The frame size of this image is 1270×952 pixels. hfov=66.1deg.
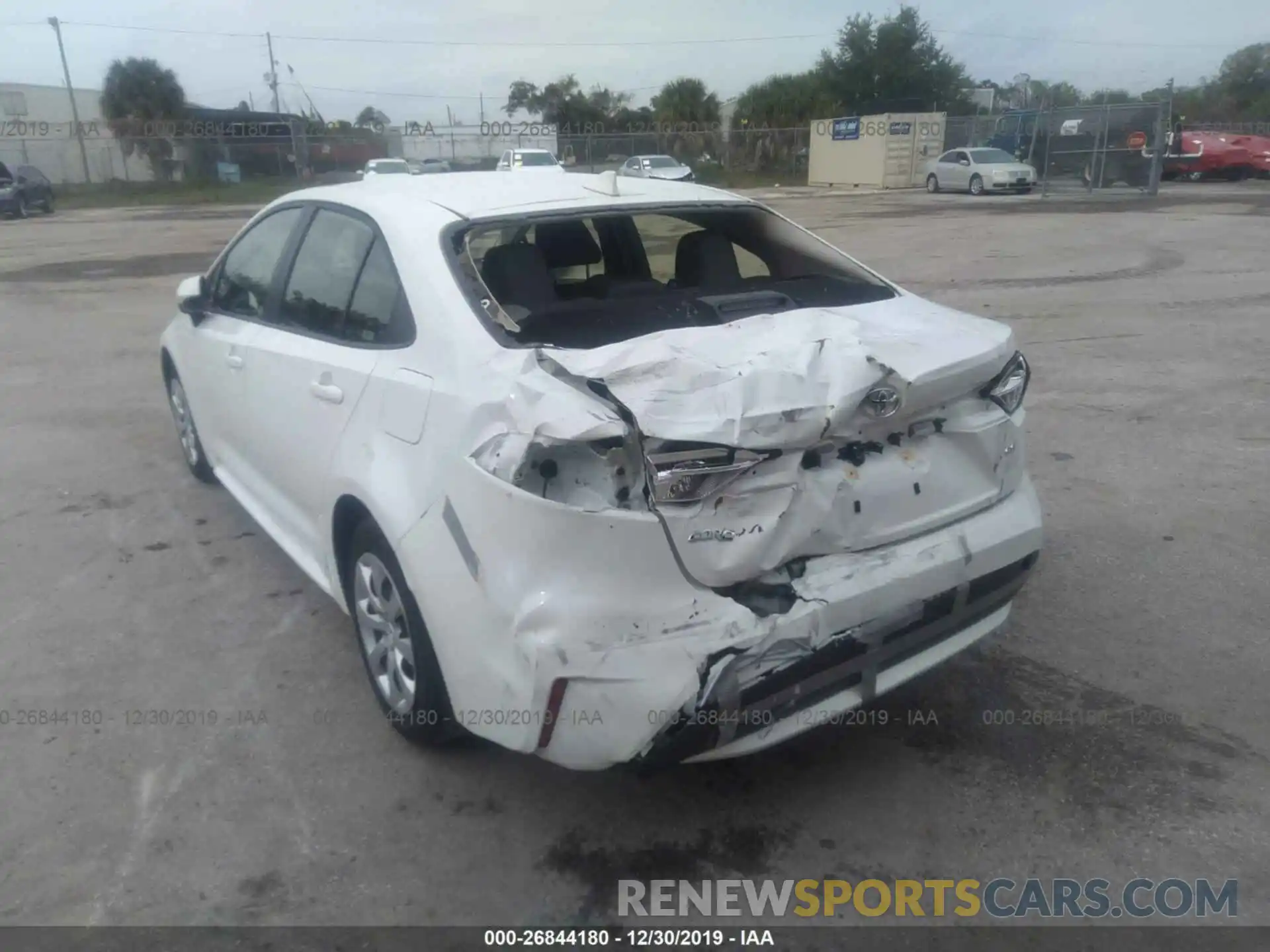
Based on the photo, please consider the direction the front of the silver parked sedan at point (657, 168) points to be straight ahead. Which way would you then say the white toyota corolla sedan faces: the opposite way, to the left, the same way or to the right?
the opposite way

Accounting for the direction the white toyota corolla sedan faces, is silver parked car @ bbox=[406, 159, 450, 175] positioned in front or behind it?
in front

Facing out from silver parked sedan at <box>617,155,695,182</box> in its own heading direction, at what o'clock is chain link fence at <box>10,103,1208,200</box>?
The chain link fence is roughly at 6 o'clock from the silver parked sedan.

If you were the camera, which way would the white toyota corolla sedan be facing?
facing away from the viewer and to the left of the viewer

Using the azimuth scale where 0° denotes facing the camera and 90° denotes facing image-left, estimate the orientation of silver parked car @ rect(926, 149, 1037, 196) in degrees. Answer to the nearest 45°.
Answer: approximately 315°

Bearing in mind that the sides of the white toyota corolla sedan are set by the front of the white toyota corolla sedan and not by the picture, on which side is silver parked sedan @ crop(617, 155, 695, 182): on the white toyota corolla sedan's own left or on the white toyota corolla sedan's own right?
on the white toyota corolla sedan's own right

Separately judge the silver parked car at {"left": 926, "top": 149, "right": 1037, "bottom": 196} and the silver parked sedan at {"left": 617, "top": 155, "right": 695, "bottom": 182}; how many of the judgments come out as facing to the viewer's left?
0

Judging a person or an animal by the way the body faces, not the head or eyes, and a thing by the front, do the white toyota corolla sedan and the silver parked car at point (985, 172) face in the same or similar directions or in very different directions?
very different directions

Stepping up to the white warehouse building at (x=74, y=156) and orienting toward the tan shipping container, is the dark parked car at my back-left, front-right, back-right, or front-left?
front-right

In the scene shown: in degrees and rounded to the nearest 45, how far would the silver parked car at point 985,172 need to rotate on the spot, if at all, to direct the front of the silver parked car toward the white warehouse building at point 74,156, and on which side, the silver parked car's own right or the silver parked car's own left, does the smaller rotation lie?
approximately 135° to the silver parked car's own right

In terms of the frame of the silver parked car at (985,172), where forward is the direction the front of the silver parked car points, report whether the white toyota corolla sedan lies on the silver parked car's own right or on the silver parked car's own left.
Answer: on the silver parked car's own right

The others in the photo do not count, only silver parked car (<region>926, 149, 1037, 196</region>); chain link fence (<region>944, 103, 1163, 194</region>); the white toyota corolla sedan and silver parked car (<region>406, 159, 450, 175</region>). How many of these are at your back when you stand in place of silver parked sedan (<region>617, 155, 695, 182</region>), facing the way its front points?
1

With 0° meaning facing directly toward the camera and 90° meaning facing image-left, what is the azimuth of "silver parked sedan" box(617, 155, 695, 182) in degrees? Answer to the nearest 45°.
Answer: approximately 315°
